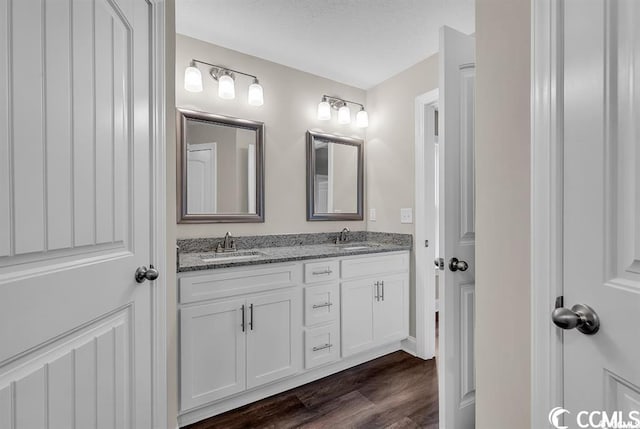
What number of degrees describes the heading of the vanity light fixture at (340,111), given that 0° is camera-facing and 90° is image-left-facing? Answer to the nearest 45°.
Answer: approximately 315°

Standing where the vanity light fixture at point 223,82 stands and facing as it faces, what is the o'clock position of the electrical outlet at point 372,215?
The electrical outlet is roughly at 10 o'clock from the vanity light fixture.

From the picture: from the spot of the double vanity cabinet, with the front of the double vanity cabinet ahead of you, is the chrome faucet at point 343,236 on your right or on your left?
on your left

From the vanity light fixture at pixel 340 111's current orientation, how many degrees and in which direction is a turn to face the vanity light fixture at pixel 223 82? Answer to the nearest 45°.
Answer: approximately 90° to its right
